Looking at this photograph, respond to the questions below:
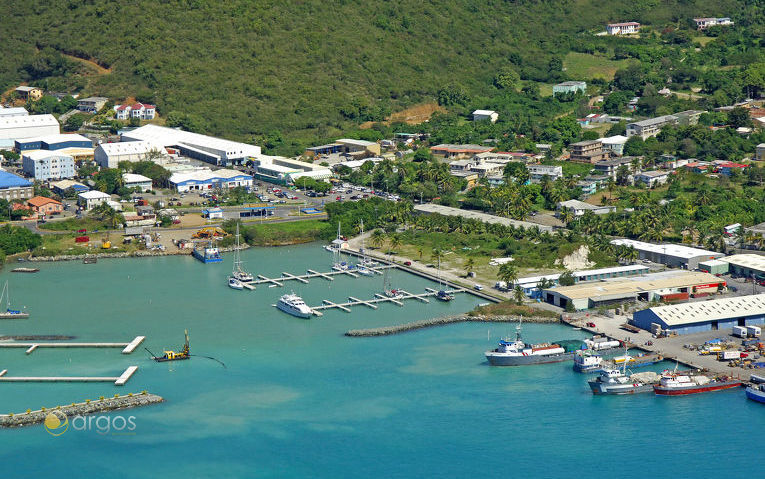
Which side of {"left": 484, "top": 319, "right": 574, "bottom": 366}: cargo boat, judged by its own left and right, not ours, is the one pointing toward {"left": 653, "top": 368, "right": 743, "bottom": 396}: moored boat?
back

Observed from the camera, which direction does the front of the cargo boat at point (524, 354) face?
facing to the left of the viewer

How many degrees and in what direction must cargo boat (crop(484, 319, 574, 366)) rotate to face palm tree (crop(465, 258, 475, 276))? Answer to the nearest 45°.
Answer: approximately 90° to its right

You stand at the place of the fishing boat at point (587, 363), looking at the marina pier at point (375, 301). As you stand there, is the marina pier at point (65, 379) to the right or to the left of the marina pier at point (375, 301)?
left

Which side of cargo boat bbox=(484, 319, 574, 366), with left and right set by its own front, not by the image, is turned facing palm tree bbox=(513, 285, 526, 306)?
right
